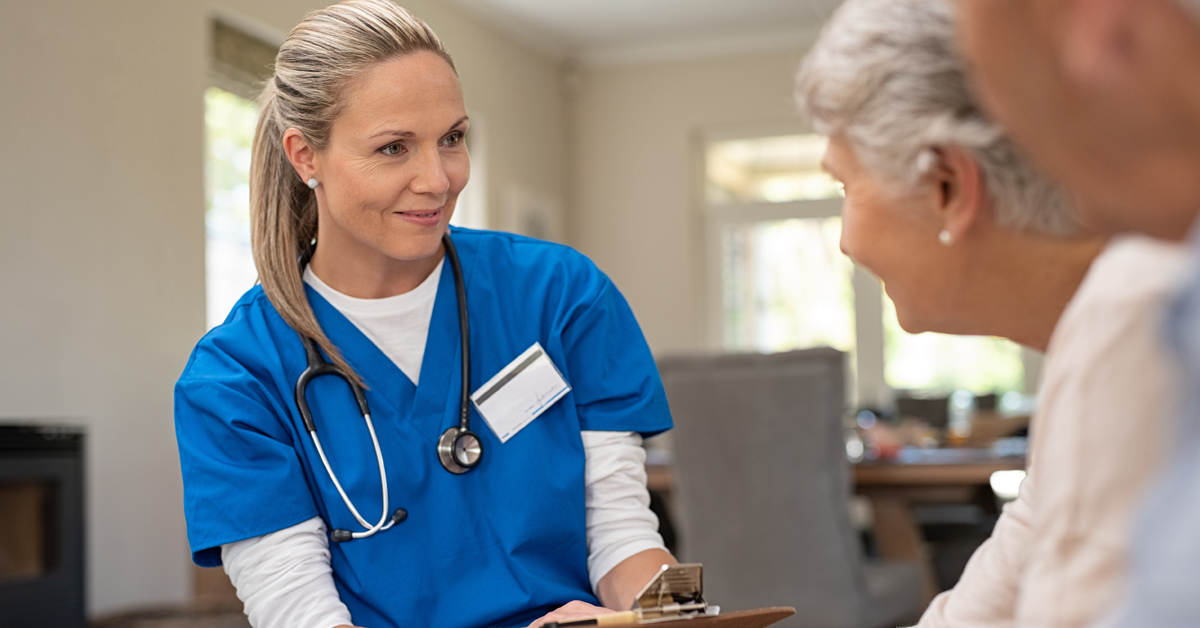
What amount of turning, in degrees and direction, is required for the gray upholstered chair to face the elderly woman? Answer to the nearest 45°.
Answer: approximately 135° to its right

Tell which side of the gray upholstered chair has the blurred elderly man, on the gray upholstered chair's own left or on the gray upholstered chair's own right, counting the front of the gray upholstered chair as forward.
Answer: on the gray upholstered chair's own right

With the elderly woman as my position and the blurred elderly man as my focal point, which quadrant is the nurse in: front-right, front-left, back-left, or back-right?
back-right

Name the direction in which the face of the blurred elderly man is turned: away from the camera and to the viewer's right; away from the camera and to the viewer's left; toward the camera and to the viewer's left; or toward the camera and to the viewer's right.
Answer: away from the camera and to the viewer's left

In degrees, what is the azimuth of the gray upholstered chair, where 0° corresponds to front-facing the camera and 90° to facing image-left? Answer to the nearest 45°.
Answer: approximately 225°
